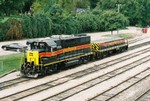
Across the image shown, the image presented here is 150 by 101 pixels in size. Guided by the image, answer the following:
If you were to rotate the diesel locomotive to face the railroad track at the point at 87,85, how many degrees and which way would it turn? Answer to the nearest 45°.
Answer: approximately 90° to its left

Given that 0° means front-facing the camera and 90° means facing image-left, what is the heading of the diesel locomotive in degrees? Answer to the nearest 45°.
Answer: approximately 45°

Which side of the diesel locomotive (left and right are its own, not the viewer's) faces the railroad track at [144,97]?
left
